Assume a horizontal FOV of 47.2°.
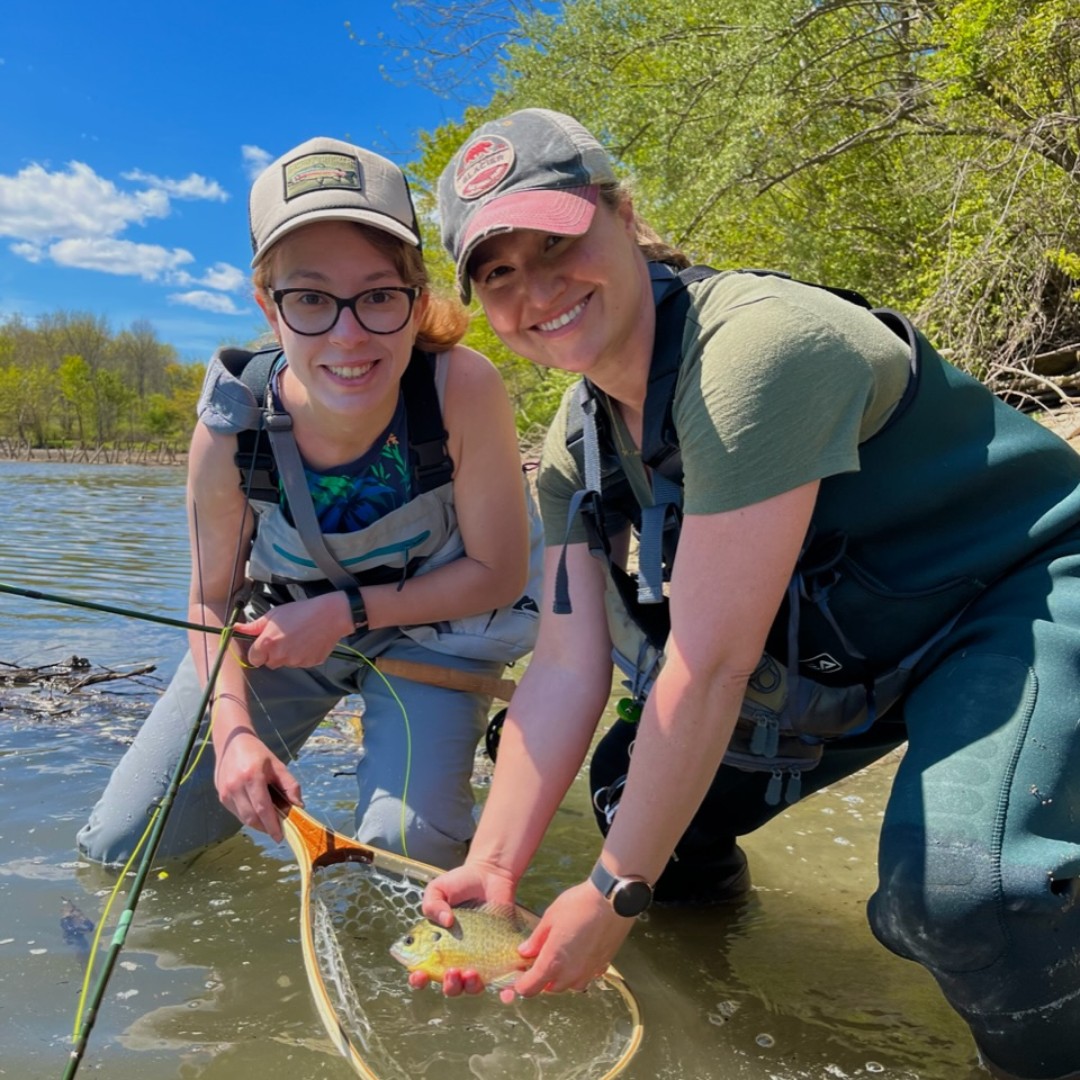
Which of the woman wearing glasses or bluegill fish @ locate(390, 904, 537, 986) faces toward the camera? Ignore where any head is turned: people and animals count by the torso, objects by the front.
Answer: the woman wearing glasses

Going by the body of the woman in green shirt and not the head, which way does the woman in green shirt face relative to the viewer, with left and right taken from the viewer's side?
facing the viewer and to the left of the viewer

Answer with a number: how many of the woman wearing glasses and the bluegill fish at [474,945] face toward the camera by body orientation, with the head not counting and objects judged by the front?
1

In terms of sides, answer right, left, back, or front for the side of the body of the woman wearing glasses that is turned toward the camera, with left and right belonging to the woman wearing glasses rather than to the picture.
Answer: front

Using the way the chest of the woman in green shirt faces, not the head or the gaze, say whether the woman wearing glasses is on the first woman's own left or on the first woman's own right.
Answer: on the first woman's own right

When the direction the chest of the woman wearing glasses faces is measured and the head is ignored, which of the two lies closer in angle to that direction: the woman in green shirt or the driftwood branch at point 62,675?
the woman in green shirt

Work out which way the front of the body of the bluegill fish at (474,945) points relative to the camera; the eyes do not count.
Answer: to the viewer's left

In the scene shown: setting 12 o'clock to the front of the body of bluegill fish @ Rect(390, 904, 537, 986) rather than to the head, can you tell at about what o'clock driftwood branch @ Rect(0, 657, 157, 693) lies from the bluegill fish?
The driftwood branch is roughly at 2 o'clock from the bluegill fish.

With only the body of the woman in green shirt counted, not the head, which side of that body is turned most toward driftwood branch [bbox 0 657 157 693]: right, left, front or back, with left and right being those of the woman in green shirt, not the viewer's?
right

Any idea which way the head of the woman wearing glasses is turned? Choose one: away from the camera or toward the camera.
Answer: toward the camera
